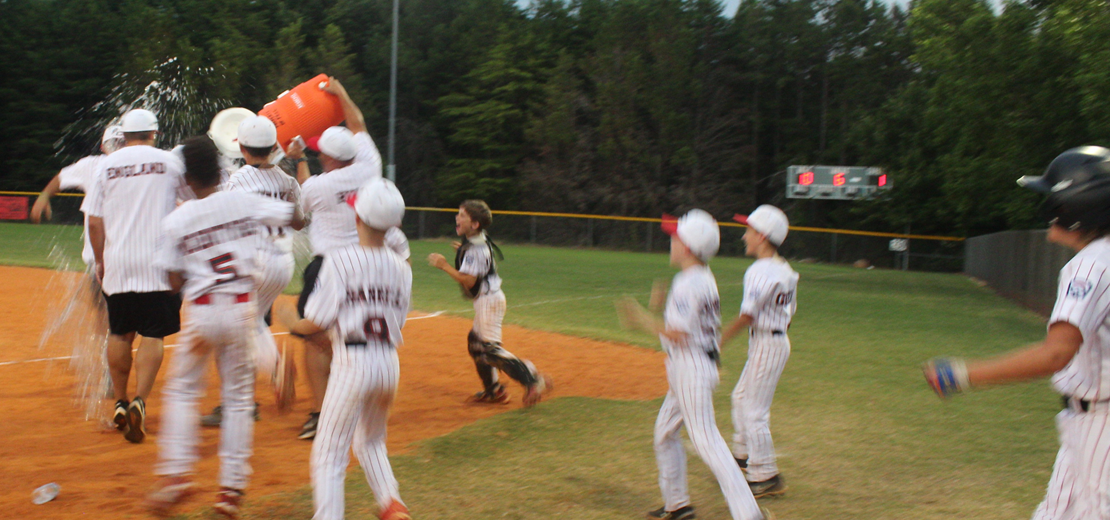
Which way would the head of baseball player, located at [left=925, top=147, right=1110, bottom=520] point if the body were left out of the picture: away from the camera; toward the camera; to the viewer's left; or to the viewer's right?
to the viewer's left

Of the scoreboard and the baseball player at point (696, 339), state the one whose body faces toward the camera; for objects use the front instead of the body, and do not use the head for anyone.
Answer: the scoreboard

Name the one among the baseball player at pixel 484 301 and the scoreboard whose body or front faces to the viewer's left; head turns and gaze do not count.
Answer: the baseball player

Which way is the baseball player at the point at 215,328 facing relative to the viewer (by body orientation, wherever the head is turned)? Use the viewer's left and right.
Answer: facing away from the viewer

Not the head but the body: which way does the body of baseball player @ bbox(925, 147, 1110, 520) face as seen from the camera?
to the viewer's left

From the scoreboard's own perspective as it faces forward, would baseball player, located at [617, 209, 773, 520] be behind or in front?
in front

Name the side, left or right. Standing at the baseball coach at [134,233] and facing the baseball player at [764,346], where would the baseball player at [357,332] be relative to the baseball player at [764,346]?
right

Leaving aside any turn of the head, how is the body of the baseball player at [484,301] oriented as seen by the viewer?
to the viewer's left

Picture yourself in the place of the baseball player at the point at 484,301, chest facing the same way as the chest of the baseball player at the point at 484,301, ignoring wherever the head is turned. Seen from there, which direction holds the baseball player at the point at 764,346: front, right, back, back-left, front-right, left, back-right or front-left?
back-left

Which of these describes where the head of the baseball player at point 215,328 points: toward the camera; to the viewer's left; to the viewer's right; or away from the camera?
away from the camera

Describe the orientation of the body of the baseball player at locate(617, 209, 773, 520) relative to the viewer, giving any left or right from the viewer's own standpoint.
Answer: facing to the left of the viewer

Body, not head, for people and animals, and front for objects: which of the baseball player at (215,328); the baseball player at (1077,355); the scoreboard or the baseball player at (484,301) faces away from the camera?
the baseball player at (215,328)

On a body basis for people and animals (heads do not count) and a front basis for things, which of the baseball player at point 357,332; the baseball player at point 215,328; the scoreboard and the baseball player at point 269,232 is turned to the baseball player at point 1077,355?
the scoreboard

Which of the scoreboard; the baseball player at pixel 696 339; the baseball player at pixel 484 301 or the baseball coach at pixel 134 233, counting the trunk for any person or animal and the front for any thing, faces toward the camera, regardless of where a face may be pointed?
the scoreboard

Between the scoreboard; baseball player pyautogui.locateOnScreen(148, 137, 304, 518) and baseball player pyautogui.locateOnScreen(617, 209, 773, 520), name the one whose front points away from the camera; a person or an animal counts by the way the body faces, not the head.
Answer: baseball player pyautogui.locateOnScreen(148, 137, 304, 518)

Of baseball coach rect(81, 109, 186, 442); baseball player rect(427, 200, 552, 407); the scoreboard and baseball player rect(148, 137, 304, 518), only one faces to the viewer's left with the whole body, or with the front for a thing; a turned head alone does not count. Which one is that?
baseball player rect(427, 200, 552, 407)

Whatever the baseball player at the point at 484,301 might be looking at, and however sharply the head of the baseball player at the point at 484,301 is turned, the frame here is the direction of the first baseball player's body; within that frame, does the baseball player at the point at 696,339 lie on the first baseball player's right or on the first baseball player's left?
on the first baseball player's left
